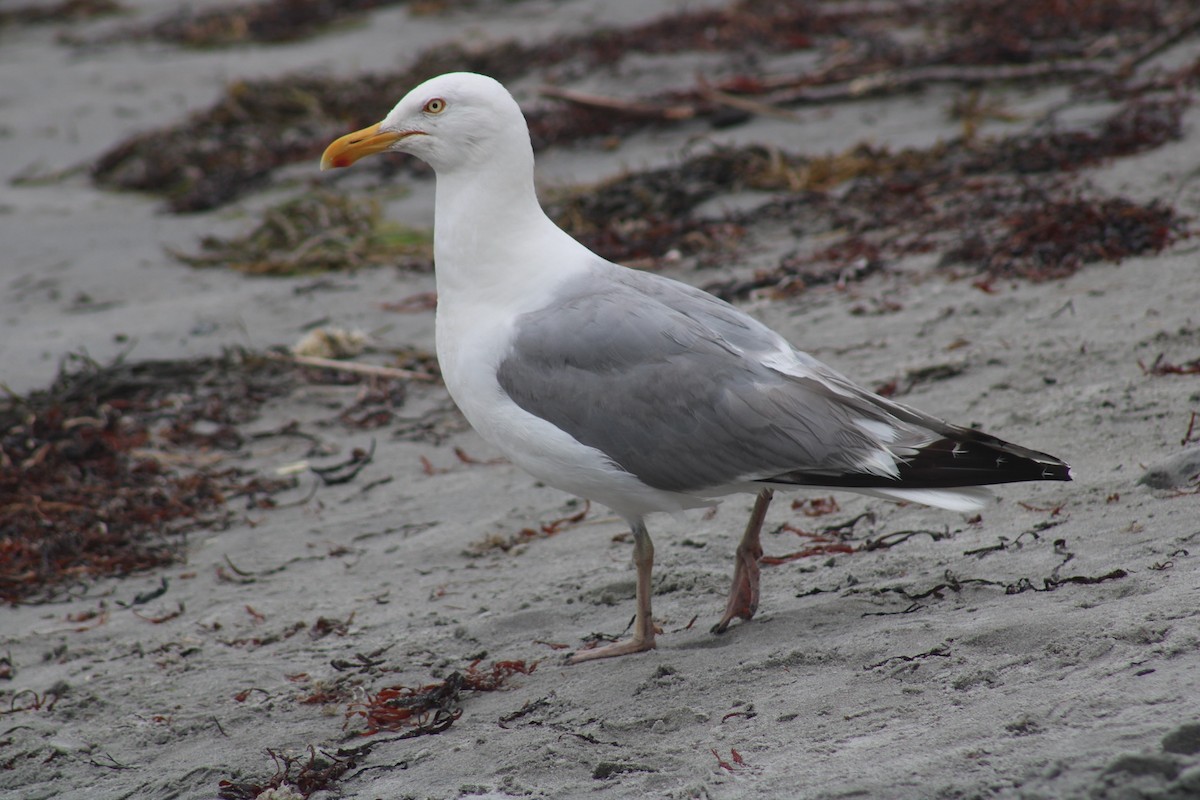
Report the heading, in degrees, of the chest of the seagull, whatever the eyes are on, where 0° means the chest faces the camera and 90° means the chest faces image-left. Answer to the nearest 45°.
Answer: approximately 90°
